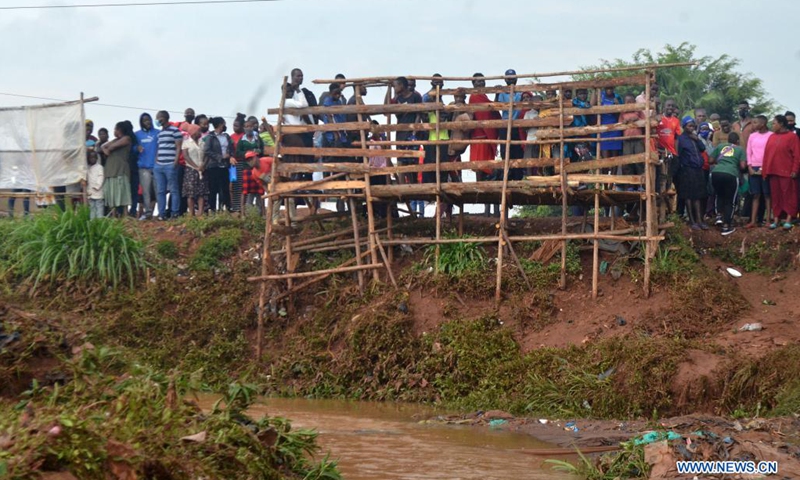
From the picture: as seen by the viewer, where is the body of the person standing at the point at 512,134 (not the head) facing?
toward the camera

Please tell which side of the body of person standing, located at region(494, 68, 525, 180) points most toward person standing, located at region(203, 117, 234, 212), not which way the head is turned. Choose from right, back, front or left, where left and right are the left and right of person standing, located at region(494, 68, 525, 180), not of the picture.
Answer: right

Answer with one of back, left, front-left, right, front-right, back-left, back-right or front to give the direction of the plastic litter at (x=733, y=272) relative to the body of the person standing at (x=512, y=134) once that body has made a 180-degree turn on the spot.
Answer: right

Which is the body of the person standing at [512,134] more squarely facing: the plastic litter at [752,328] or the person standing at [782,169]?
the plastic litter

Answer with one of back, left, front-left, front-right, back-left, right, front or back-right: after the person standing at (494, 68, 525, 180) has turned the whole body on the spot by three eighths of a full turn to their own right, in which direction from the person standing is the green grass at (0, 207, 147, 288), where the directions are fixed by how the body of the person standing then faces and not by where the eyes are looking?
front-left

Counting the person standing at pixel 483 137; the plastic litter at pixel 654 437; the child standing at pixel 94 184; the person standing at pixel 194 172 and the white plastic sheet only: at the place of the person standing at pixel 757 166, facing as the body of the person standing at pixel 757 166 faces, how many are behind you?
0

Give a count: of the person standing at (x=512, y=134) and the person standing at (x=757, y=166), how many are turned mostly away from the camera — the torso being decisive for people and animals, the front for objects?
0

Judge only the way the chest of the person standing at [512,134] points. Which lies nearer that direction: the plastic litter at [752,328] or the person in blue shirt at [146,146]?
the plastic litter

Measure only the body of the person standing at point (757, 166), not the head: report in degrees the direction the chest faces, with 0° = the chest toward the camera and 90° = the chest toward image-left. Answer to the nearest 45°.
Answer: approximately 45°

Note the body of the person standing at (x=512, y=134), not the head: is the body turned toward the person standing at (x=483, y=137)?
no

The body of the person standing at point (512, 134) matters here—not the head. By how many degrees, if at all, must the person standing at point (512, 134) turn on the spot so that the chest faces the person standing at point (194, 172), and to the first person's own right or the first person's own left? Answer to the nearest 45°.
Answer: approximately 90° to the first person's own right

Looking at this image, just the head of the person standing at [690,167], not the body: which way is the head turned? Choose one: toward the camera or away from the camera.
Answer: toward the camera

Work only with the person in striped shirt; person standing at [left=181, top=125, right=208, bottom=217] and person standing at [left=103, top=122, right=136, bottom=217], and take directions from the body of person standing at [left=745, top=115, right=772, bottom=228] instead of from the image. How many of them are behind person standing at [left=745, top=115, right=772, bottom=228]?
0

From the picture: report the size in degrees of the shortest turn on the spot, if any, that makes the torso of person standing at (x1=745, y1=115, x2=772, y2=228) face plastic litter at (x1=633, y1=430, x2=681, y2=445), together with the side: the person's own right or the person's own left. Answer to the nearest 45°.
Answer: approximately 45° to the person's own left
